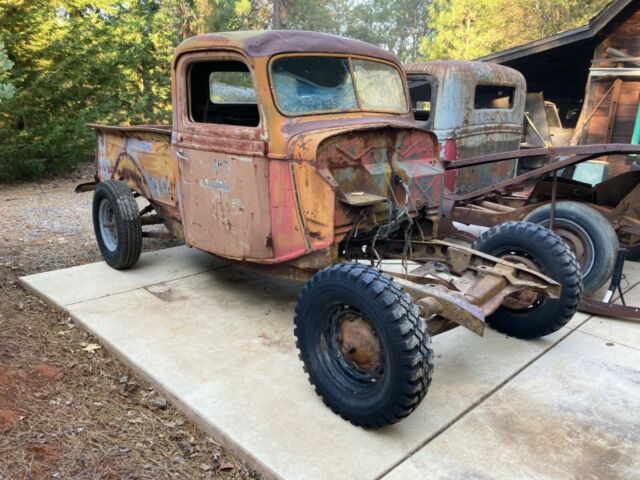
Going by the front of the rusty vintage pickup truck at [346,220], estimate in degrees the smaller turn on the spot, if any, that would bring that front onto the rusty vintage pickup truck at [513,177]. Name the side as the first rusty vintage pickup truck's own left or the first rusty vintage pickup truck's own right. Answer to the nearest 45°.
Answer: approximately 90° to the first rusty vintage pickup truck's own left

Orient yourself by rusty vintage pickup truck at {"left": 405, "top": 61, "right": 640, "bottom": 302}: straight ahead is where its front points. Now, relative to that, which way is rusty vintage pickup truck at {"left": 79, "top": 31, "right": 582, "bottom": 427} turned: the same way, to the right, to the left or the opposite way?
the opposite way

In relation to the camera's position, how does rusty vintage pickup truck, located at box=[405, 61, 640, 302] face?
facing away from the viewer and to the left of the viewer

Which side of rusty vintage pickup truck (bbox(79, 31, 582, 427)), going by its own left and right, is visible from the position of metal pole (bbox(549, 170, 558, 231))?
left

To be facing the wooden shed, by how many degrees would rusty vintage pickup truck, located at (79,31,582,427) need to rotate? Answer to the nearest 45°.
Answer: approximately 90° to its left

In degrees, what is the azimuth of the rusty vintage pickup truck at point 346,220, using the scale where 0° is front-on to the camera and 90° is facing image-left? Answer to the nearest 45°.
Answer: approximately 315°
